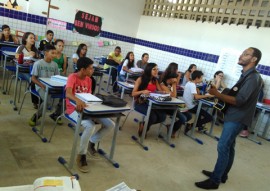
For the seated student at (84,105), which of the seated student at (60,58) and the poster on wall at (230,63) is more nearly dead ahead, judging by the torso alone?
the poster on wall

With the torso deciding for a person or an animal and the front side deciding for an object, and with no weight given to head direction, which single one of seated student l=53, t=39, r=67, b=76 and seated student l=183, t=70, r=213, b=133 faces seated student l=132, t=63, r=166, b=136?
seated student l=53, t=39, r=67, b=76

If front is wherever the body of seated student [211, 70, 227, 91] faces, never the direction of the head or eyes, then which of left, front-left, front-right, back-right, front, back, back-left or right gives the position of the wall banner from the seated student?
back-right

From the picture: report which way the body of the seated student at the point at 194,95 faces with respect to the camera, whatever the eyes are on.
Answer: to the viewer's right

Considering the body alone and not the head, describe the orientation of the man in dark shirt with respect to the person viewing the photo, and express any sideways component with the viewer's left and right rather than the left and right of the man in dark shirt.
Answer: facing to the left of the viewer

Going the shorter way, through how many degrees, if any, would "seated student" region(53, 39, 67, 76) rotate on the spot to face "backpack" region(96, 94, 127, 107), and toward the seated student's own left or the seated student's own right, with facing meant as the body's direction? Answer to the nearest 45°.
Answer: approximately 45° to the seated student's own right

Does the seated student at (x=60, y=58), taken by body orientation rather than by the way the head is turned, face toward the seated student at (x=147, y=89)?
yes

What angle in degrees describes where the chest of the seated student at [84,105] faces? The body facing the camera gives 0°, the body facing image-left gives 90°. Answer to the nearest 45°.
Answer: approximately 315°

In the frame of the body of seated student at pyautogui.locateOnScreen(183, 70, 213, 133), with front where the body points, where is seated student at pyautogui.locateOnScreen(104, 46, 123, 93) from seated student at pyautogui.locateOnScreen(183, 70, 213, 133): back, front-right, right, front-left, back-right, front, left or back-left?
back-left

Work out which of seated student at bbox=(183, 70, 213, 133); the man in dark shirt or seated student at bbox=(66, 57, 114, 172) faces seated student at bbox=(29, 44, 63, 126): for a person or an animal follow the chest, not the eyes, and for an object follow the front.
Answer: the man in dark shirt
